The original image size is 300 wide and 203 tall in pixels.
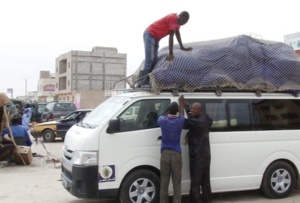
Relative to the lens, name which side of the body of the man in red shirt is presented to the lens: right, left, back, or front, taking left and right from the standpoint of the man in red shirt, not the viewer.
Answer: right

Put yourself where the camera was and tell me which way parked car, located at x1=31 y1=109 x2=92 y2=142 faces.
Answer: facing to the left of the viewer

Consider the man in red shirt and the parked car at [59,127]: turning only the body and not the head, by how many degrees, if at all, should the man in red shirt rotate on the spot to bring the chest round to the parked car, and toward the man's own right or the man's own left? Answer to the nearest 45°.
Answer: approximately 135° to the man's own left

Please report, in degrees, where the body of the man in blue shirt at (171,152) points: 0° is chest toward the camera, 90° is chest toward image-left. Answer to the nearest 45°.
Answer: approximately 180°

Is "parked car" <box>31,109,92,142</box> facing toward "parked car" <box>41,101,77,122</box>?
no

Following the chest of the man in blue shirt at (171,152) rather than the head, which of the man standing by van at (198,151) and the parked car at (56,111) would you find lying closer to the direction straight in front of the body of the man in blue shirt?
the parked car

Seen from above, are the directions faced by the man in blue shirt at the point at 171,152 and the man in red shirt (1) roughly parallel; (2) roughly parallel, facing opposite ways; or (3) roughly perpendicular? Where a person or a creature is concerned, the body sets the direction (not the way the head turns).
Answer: roughly perpendicular

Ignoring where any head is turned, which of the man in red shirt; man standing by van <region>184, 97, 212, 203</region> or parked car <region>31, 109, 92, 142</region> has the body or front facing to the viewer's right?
the man in red shirt

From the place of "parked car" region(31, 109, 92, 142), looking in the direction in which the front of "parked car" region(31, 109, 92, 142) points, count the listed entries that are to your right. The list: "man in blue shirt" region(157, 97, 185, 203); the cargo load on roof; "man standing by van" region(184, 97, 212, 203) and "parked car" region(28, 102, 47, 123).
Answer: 1

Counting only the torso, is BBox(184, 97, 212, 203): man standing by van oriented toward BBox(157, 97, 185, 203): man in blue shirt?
no

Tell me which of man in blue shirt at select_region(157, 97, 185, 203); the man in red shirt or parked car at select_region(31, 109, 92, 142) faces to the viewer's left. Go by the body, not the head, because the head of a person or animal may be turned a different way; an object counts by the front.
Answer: the parked car

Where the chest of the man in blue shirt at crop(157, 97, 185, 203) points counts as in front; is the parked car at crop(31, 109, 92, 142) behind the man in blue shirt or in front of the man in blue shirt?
in front
